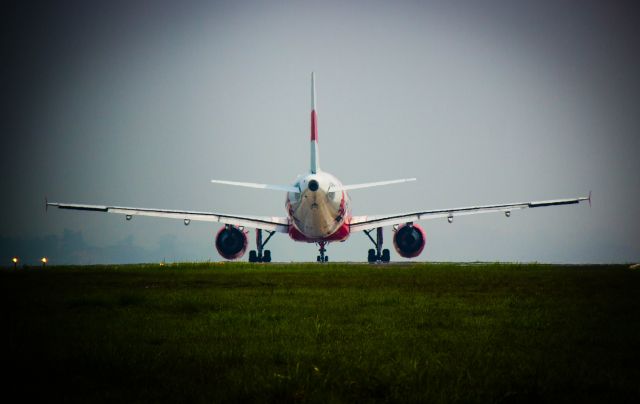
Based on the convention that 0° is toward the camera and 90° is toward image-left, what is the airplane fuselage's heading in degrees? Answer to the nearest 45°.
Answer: approximately 180°
